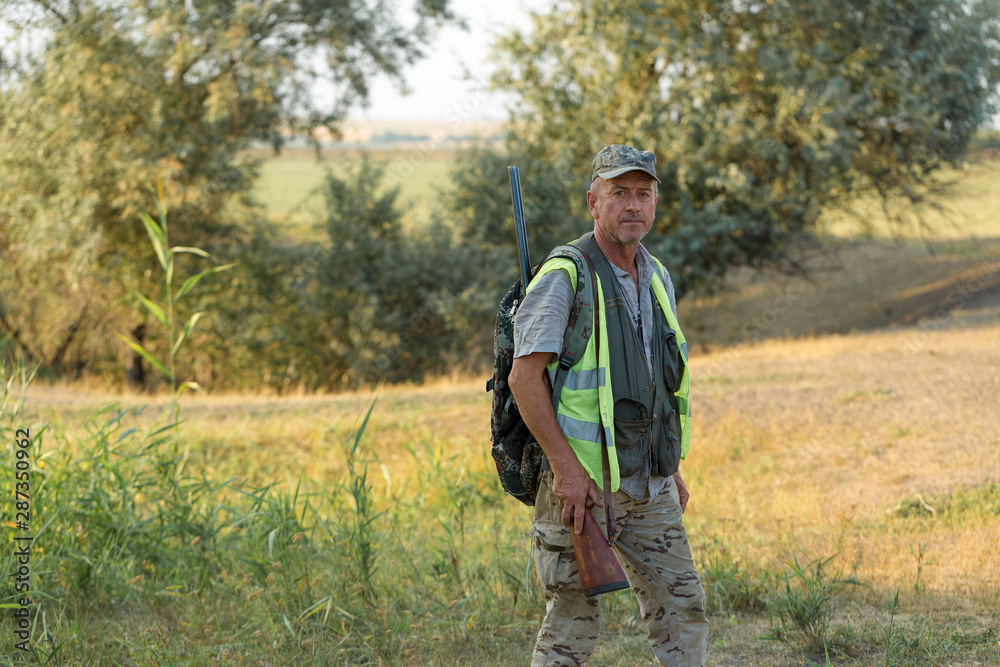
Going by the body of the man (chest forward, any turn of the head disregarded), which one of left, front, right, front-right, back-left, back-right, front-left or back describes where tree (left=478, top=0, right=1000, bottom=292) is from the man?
back-left

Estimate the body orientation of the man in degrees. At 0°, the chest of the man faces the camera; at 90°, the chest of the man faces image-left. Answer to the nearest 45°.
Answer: approximately 315°

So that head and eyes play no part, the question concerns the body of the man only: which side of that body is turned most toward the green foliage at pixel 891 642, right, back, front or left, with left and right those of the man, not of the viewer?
left

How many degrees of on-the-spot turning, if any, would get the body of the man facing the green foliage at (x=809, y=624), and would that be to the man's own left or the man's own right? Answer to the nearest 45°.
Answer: approximately 90° to the man's own left

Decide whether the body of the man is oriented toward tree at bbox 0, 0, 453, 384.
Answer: no

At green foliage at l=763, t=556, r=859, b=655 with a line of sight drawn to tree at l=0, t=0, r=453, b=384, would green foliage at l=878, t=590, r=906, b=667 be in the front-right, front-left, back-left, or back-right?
back-right

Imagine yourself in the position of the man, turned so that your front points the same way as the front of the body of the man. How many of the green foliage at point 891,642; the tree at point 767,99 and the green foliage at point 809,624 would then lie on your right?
0

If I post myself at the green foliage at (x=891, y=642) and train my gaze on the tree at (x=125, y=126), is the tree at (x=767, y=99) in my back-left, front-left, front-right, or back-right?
front-right

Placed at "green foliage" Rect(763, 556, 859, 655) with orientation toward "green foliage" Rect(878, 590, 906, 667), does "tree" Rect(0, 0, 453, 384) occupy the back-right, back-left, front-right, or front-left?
back-left
